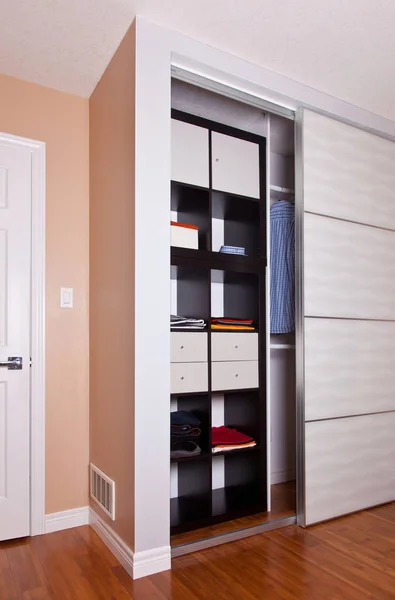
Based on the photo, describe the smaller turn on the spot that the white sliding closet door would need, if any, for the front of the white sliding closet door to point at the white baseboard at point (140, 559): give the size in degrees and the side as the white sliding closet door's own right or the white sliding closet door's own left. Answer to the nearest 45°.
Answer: approximately 90° to the white sliding closet door's own right

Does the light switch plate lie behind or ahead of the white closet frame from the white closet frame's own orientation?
behind

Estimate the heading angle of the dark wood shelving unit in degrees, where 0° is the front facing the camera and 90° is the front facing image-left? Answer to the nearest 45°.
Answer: approximately 315°

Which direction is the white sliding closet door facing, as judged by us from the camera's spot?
facing the viewer and to the right of the viewer

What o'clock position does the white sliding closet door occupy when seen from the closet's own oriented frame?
The white sliding closet door is roughly at 10 o'clock from the closet.

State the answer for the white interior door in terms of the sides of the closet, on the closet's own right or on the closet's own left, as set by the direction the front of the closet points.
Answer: on the closet's own right

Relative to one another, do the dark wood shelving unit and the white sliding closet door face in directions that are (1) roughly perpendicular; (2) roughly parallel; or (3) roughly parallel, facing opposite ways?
roughly parallel

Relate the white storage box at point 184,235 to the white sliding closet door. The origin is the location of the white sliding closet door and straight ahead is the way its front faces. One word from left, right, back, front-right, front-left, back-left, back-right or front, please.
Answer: right
